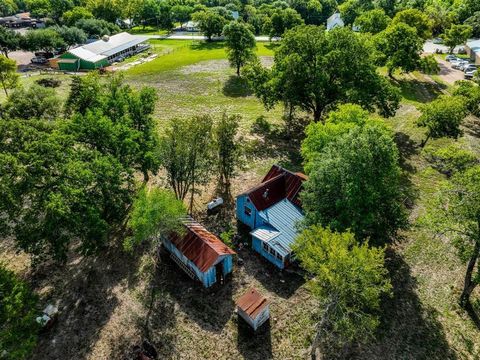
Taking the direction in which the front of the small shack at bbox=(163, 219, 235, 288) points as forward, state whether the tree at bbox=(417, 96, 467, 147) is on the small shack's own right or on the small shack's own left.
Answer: on the small shack's own left

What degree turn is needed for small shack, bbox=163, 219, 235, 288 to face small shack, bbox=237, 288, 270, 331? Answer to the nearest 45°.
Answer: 0° — it already faces it

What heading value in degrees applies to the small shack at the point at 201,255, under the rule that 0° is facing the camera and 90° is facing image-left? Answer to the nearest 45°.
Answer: approximately 315°

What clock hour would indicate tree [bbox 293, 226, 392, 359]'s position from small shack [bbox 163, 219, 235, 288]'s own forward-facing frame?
The tree is roughly at 12 o'clock from the small shack.

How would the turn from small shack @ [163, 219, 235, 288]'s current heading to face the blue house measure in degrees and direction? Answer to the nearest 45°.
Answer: approximately 90° to its left

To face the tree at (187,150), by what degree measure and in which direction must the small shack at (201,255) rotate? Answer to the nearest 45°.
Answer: approximately 135° to its left

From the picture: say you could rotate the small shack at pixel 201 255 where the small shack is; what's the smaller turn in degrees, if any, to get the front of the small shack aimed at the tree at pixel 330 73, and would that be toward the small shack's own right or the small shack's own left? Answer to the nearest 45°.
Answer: approximately 90° to the small shack's own left

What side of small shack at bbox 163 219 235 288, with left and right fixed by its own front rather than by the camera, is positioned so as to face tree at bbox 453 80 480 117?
left
